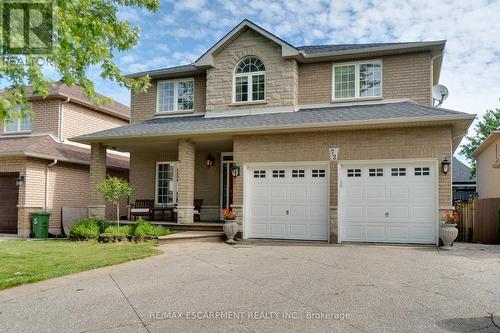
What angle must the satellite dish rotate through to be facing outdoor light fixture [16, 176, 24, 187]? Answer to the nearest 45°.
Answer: approximately 135° to its right

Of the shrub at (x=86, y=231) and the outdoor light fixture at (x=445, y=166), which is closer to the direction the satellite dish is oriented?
the outdoor light fixture

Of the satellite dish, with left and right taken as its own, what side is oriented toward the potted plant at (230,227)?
right

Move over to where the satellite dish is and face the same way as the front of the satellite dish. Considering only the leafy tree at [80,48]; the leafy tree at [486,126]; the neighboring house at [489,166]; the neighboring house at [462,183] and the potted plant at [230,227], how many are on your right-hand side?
2

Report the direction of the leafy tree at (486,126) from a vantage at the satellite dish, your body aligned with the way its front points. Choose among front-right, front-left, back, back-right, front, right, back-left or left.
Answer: back-left

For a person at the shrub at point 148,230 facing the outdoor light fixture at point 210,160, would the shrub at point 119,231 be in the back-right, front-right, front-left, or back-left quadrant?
back-left

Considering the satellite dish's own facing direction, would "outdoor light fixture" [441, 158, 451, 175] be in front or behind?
in front

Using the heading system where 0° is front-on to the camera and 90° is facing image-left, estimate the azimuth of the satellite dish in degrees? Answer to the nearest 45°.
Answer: approximately 315°

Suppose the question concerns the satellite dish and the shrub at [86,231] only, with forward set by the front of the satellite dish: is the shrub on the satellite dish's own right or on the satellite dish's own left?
on the satellite dish's own right

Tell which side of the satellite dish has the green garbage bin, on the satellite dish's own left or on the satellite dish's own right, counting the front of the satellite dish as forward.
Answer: on the satellite dish's own right

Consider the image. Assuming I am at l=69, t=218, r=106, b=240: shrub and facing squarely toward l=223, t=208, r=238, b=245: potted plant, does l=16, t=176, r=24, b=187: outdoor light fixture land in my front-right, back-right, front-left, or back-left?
back-left

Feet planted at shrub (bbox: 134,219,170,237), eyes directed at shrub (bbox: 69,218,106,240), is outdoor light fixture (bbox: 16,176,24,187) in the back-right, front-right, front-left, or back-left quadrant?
front-right

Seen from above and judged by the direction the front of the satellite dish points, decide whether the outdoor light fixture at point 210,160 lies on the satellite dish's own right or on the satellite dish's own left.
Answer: on the satellite dish's own right
